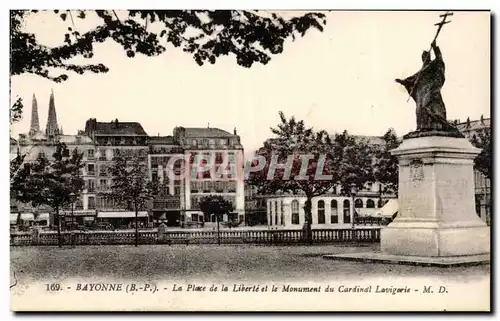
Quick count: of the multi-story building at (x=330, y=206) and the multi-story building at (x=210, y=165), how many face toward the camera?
2

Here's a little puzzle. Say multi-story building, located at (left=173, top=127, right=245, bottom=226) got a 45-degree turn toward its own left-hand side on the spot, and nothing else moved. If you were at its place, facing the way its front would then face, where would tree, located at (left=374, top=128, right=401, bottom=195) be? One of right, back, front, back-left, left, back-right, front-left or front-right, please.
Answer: front-left

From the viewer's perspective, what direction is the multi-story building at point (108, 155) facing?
toward the camera

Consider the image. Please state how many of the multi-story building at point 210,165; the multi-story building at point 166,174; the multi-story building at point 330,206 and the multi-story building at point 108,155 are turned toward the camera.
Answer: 4

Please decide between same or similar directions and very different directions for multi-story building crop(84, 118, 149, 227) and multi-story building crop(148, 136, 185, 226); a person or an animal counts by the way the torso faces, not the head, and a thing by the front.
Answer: same or similar directions

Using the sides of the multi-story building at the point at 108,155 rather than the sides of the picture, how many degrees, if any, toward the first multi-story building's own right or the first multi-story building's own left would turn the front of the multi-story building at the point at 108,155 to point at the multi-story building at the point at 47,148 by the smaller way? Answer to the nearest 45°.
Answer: approximately 90° to the first multi-story building's own right

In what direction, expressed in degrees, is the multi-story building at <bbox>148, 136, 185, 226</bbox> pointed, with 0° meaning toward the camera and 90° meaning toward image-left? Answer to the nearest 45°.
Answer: approximately 0°

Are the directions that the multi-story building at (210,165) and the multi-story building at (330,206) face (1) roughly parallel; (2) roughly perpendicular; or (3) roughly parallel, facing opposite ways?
roughly parallel

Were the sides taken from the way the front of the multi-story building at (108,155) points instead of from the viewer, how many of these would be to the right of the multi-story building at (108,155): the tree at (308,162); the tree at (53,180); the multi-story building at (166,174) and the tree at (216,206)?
1

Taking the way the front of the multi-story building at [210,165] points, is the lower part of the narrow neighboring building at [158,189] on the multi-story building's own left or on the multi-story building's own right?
on the multi-story building's own right

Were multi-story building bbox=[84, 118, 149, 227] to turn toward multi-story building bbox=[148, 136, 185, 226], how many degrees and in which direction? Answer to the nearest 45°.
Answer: approximately 90° to its left

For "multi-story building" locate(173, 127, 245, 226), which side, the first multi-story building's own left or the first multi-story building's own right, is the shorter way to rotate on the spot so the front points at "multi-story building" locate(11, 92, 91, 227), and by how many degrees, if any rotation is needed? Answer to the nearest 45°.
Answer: approximately 90° to the first multi-story building's own right
